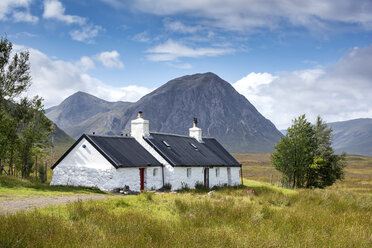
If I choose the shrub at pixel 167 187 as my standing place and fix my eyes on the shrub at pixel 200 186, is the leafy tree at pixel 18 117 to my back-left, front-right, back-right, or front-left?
back-left

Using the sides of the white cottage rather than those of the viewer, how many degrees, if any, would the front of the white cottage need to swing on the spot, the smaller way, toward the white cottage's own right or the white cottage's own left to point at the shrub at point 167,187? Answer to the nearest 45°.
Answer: approximately 45° to the white cottage's own left

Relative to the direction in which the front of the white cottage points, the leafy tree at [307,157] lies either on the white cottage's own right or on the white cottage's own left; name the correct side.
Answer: on the white cottage's own left

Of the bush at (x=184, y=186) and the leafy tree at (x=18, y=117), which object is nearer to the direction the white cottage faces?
the bush

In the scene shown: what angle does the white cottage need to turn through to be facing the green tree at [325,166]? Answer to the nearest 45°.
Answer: approximately 90° to its left

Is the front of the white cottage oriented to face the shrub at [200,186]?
no
